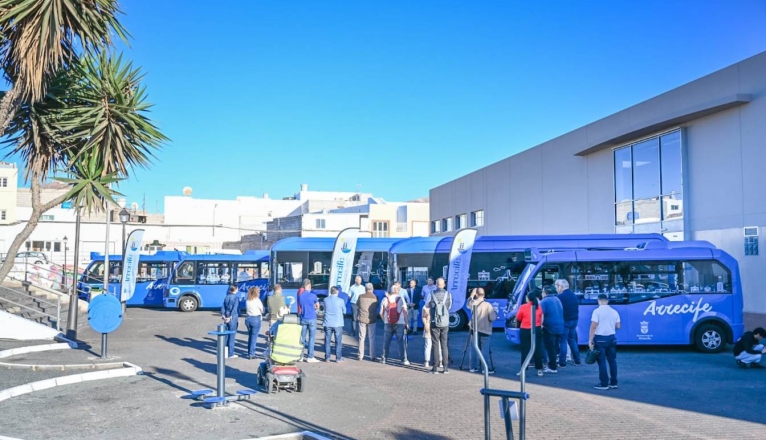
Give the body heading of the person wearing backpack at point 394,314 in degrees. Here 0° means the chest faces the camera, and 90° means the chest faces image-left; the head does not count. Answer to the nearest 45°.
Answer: approximately 180°

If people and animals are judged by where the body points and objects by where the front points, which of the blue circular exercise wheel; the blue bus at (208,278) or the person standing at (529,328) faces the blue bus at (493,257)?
the person standing

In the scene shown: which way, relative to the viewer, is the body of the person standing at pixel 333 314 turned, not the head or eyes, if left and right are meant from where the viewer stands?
facing away from the viewer

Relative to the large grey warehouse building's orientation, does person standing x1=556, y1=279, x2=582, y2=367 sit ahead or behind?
ahead

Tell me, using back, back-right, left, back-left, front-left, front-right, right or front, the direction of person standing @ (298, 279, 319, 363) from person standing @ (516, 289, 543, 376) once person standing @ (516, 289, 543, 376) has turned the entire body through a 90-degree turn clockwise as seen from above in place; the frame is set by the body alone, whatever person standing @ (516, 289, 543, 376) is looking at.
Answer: back

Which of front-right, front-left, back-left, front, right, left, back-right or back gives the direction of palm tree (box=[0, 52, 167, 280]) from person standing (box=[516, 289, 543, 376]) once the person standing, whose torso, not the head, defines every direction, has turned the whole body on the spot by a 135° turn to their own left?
front-right

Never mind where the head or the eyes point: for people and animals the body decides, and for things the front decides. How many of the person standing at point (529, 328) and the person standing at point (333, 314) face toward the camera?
0

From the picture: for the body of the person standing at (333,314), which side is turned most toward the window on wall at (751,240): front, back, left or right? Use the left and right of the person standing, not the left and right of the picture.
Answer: right

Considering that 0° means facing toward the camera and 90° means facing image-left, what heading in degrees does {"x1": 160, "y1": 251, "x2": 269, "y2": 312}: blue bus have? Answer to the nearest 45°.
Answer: approximately 90°

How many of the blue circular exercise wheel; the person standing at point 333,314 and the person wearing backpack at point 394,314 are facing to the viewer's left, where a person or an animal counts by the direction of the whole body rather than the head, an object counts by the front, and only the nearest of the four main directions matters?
0

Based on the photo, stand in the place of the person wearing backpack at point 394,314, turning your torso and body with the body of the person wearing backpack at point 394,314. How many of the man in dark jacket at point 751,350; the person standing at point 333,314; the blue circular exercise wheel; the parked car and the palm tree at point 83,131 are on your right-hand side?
1

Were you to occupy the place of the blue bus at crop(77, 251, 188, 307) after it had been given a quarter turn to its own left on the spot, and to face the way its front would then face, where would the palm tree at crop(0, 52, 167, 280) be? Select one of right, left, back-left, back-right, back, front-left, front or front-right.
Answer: front-right

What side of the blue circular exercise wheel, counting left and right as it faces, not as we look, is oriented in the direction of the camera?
front

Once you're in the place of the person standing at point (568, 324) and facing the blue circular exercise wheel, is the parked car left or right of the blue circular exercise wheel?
right

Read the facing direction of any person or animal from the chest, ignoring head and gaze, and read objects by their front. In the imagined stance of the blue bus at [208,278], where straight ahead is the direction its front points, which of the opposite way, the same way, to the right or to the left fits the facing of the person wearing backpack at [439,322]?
to the right

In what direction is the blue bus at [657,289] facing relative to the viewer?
to the viewer's left
